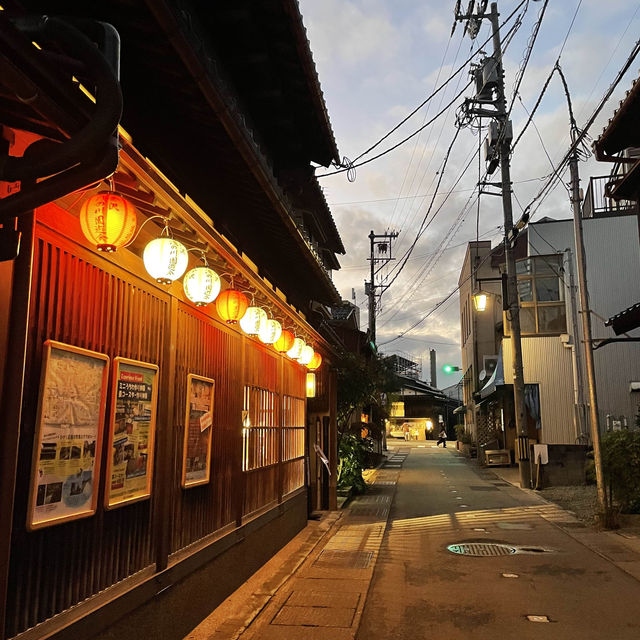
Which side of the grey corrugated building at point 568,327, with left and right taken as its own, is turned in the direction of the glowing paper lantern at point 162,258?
left

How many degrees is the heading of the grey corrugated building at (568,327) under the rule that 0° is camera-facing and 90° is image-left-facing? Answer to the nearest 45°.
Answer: approximately 90°

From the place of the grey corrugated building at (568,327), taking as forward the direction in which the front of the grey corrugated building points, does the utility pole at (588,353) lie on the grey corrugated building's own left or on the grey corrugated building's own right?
on the grey corrugated building's own left

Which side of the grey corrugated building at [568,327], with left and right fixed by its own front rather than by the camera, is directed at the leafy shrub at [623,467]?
left

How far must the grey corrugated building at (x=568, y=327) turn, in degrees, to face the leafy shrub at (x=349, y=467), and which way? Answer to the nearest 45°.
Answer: approximately 45° to its left

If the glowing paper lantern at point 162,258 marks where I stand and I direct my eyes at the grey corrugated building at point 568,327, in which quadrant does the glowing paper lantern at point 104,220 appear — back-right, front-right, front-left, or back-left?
back-right
